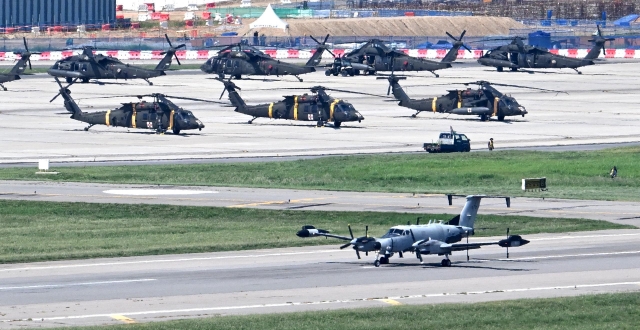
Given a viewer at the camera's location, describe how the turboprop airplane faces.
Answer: facing the viewer and to the left of the viewer
